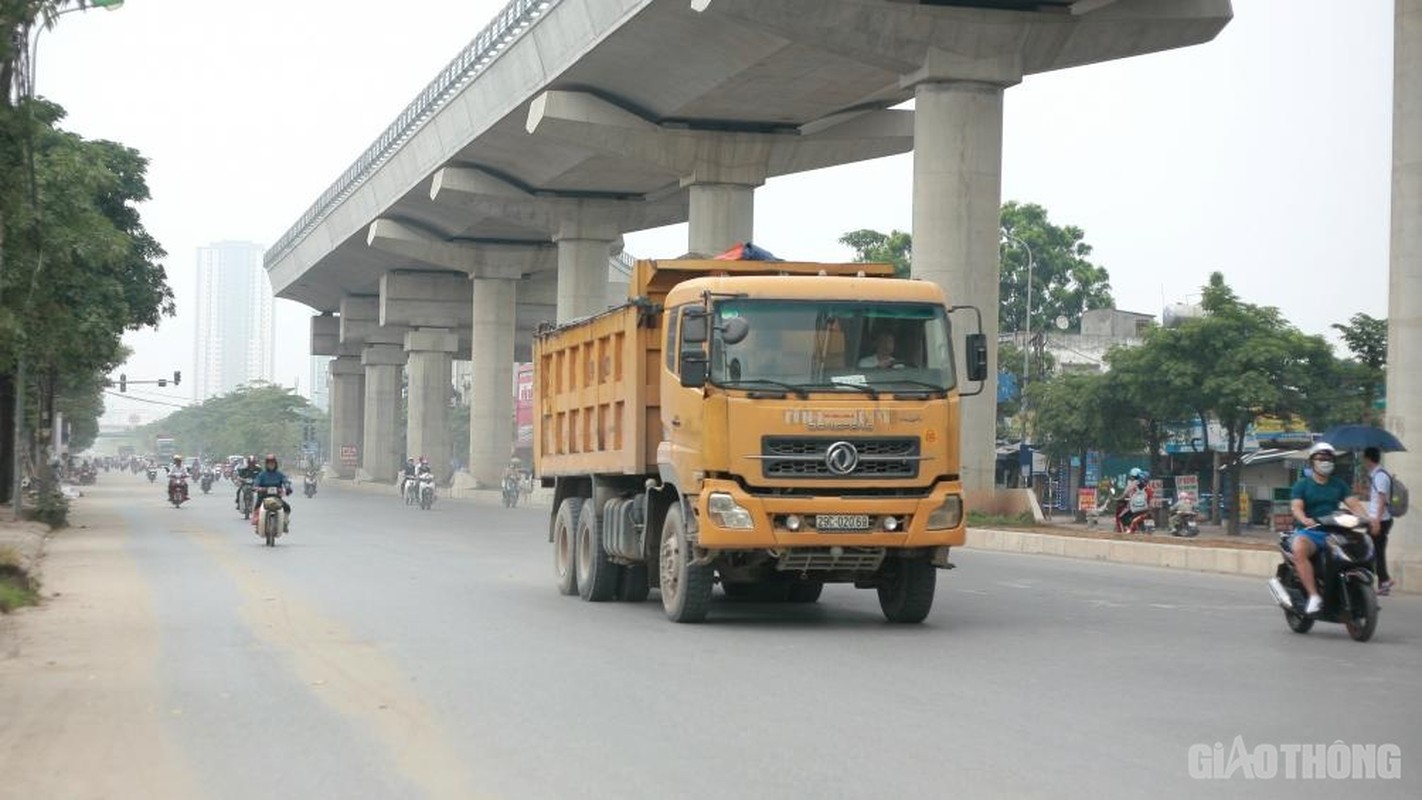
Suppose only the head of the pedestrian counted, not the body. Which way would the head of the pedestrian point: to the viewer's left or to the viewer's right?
to the viewer's left

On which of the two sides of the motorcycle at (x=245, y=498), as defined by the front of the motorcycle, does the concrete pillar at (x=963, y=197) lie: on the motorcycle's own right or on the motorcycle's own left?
on the motorcycle's own left

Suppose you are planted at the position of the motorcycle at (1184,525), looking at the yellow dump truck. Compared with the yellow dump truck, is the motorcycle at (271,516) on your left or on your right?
right

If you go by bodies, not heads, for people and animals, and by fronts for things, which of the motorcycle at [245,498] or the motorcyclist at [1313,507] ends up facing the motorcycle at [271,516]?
the motorcycle at [245,498]

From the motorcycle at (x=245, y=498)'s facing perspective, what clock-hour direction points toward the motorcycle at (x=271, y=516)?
the motorcycle at (x=271, y=516) is roughly at 12 o'clock from the motorcycle at (x=245, y=498).

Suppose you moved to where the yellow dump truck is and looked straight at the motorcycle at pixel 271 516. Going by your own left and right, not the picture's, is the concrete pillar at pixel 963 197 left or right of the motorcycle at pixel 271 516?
right
